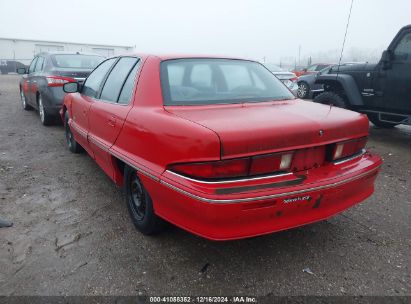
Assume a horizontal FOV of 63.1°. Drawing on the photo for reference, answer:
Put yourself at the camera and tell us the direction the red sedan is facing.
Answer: facing away from the viewer and to the left of the viewer

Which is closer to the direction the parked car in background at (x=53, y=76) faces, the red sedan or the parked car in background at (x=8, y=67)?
the parked car in background

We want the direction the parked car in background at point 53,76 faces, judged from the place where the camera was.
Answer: facing away from the viewer and to the left of the viewer

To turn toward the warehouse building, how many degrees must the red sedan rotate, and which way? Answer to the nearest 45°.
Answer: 0° — it already faces it

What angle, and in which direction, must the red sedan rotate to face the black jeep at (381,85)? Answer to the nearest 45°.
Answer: approximately 90° to its right

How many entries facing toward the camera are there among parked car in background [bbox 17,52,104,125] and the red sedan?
0

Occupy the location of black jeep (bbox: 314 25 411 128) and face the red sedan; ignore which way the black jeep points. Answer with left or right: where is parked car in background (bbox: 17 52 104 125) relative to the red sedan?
right
